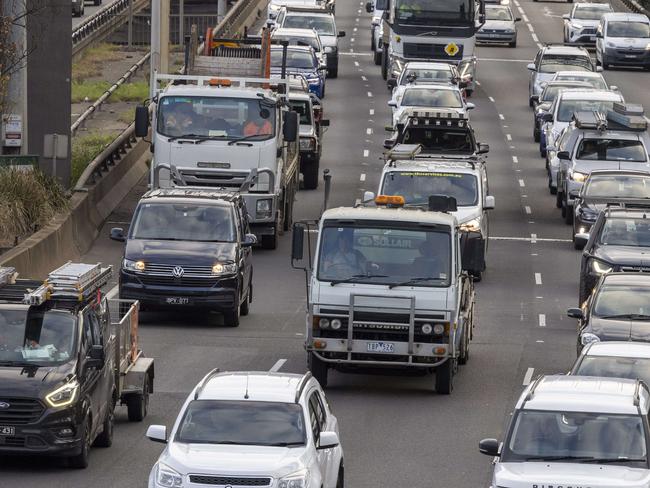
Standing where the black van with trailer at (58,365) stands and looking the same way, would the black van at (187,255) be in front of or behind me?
behind

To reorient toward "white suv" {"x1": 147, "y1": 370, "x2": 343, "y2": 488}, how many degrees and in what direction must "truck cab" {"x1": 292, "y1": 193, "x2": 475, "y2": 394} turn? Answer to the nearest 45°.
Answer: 0° — it already faces it

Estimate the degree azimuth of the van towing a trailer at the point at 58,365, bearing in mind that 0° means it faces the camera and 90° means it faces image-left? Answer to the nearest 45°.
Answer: approximately 0°

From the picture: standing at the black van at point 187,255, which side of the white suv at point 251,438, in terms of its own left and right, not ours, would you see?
back

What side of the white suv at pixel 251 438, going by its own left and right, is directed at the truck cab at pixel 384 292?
back

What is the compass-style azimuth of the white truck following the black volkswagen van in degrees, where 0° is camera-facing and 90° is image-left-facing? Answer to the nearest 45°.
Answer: approximately 0°

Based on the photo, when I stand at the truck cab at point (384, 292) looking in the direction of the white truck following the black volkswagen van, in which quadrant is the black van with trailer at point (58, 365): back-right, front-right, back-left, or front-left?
back-left

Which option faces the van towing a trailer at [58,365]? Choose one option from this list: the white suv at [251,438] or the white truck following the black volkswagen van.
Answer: the white truck following the black volkswagen van
